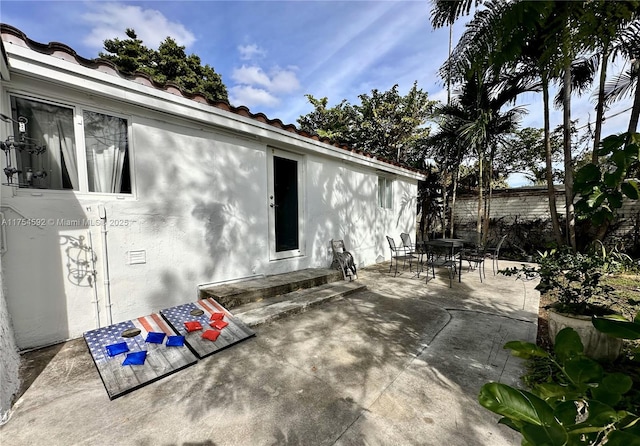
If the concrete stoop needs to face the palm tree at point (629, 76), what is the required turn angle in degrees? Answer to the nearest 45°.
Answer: approximately 45° to its left

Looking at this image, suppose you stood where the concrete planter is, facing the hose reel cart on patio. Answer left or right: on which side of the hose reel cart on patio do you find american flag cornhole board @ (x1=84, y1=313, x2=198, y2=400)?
left

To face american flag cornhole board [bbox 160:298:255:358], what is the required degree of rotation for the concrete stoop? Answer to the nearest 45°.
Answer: approximately 90° to its right

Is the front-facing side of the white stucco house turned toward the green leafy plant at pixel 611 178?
yes

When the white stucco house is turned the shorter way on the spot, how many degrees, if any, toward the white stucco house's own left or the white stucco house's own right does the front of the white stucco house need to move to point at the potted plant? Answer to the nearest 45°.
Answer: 0° — it already faces it

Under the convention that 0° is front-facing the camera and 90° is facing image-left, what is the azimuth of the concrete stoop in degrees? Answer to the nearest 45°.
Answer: approximately 315°

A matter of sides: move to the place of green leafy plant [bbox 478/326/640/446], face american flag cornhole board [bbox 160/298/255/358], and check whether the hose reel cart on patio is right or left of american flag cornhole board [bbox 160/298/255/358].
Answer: right

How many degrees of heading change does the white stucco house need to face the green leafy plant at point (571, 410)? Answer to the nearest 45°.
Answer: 0° — it already faces it
